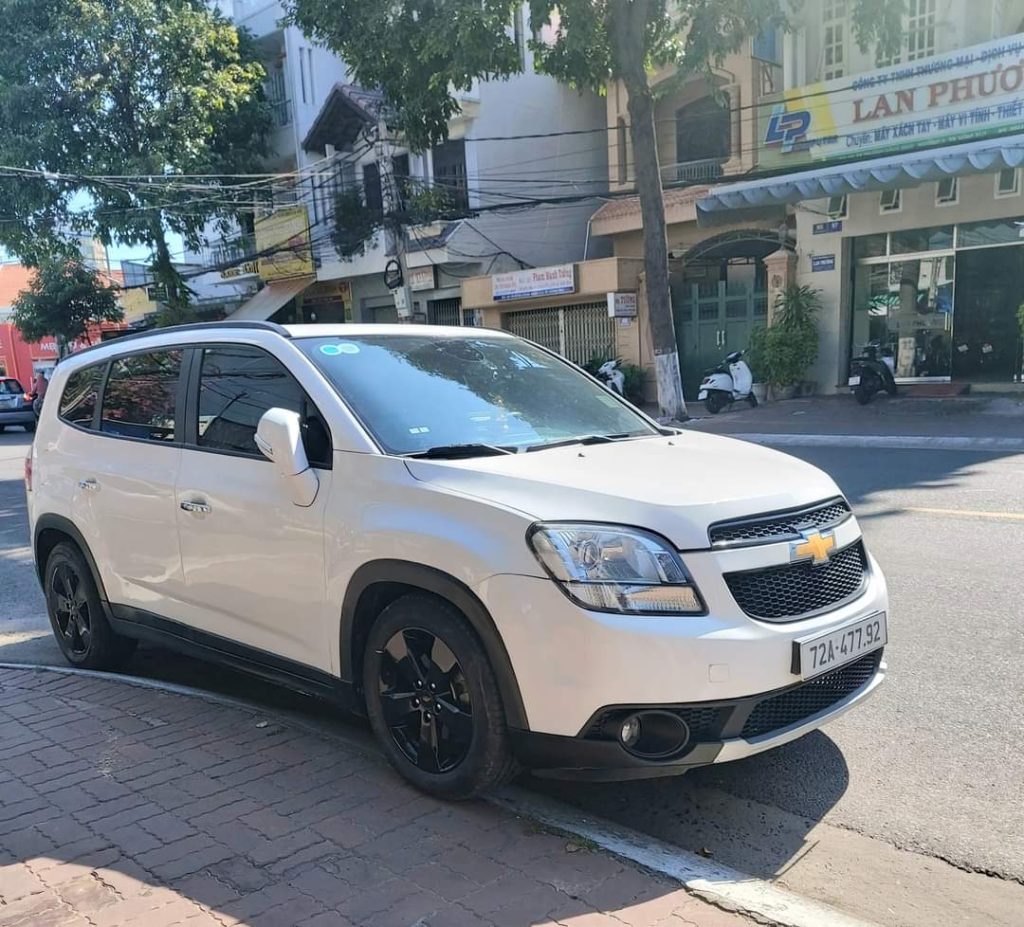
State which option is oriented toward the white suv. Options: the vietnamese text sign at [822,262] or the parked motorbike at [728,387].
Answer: the vietnamese text sign

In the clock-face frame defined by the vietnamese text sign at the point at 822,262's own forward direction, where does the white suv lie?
The white suv is roughly at 12 o'clock from the vietnamese text sign.

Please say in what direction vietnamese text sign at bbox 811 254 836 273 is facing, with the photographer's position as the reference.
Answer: facing the viewer

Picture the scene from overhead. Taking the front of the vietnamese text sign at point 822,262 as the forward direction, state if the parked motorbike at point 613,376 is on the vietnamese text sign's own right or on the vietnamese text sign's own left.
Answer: on the vietnamese text sign's own right

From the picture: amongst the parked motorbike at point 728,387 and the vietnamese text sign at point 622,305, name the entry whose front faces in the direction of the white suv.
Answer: the vietnamese text sign

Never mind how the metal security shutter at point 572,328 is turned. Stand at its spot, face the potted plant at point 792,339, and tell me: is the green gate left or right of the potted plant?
left

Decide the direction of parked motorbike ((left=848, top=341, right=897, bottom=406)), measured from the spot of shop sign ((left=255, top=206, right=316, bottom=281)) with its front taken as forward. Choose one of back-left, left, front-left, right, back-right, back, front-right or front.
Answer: left

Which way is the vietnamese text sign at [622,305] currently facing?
toward the camera

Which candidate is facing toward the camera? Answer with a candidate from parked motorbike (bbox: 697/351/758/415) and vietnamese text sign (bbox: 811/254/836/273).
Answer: the vietnamese text sign

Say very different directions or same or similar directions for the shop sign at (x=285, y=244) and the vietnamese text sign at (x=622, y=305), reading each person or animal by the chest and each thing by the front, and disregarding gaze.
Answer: same or similar directions

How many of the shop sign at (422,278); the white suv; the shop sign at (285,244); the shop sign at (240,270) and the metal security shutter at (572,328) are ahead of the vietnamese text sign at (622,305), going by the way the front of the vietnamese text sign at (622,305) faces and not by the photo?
1

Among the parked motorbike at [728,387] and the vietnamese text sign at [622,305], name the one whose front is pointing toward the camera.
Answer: the vietnamese text sign

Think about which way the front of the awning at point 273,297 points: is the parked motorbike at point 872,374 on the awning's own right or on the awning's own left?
on the awning's own left

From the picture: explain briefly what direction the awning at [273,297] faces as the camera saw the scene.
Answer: facing the viewer and to the left of the viewer
